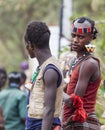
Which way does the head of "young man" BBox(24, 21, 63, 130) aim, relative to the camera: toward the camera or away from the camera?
away from the camera

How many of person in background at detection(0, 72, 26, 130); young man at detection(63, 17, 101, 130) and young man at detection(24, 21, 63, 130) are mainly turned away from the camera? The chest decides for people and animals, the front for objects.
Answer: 1

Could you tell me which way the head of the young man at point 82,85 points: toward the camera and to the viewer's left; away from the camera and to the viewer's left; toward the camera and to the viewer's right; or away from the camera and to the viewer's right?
toward the camera and to the viewer's left

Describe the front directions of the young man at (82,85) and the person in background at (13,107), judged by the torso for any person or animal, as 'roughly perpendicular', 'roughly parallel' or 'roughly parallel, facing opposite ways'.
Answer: roughly perpendicular
